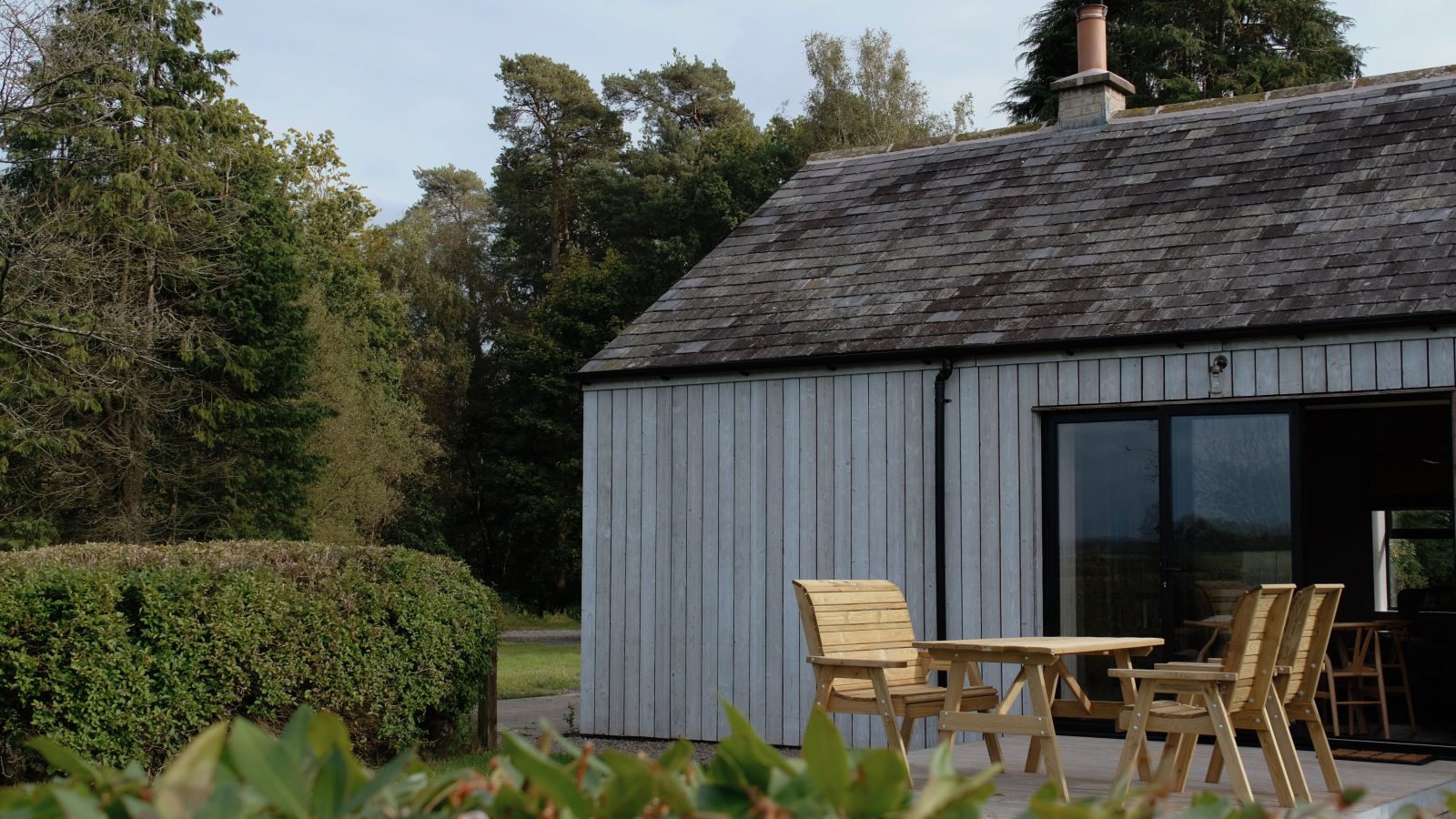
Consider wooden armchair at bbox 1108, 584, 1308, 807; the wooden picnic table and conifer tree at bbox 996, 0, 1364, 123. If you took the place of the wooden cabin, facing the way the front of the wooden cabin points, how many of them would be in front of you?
2

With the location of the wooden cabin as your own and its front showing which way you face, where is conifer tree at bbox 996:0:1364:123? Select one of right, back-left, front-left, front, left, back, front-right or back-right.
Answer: back

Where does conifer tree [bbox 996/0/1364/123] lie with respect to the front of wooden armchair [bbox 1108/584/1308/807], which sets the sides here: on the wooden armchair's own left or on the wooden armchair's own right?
on the wooden armchair's own right

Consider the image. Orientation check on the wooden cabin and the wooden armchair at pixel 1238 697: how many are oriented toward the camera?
1

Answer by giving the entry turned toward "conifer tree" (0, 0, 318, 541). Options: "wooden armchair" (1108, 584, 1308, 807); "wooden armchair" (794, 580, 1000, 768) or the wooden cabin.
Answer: "wooden armchair" (1108, 584, 1308, 807)

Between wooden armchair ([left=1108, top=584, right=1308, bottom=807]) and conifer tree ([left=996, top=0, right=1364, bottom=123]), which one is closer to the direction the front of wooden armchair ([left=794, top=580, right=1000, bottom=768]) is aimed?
the wooden armchair

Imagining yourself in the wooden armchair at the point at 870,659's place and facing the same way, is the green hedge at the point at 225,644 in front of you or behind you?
behind

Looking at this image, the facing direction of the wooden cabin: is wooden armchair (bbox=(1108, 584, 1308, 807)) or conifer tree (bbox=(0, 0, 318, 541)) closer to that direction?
the wooden armchair

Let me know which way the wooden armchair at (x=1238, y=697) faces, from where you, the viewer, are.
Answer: facing away from the viewer and to the left of the viewer

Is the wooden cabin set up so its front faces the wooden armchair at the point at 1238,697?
yes

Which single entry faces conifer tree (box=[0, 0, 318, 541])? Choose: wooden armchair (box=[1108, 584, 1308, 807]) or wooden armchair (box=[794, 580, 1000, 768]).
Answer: wooden armchair (box=[1108, 584, 1308, 807])

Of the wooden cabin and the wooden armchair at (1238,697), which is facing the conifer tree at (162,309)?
the wooden armchair

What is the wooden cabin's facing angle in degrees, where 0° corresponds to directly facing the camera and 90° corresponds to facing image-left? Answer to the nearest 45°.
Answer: approximately 0°

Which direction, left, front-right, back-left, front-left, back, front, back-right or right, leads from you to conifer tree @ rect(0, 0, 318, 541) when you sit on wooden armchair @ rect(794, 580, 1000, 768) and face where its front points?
back
